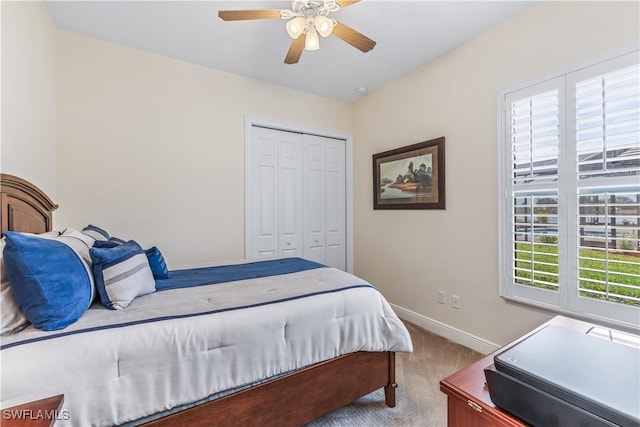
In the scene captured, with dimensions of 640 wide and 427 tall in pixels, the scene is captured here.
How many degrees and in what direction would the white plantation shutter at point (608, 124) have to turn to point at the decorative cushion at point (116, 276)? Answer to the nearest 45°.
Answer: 0° — it already faces it

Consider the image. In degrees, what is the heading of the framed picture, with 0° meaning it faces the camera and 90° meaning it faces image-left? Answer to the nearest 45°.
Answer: approximately 45°

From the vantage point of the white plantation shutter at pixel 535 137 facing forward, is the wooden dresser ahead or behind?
ahead

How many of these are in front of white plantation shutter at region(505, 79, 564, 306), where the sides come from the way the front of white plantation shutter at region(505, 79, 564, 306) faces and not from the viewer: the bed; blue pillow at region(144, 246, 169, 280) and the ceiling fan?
3

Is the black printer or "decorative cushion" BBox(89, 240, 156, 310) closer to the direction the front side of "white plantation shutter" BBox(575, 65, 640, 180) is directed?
the decorative cushion

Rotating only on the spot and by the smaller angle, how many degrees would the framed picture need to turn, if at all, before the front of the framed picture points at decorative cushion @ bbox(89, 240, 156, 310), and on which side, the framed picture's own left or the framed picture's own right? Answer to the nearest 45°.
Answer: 0° — it already faces it

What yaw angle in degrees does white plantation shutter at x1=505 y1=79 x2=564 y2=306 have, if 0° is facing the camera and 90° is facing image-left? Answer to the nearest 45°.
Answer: approximately 45°

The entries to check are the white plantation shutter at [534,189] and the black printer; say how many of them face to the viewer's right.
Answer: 0
